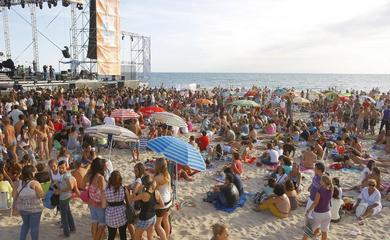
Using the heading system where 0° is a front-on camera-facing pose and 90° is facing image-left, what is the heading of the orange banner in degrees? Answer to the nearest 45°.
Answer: approximately 0°

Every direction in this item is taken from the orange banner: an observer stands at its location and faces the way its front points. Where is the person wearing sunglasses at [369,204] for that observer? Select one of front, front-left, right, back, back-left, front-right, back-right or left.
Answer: front

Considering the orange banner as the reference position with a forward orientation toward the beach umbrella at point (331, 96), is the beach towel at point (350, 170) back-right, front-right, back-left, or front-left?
front-right

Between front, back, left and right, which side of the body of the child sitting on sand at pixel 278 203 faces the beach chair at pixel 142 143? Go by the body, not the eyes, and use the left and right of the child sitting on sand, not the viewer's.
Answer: front

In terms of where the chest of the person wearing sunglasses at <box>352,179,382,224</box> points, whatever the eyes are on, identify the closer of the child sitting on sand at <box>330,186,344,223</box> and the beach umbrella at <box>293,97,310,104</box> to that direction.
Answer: the child sitting on sand

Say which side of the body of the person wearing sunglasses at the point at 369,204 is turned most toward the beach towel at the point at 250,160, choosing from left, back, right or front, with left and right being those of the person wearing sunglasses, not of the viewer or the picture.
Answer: right

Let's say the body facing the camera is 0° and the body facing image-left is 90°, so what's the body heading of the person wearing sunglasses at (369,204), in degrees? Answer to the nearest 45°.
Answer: approximately 45°

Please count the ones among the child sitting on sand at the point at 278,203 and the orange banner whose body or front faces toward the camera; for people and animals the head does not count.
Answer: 1

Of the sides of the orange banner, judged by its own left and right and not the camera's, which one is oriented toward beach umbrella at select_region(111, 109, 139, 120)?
front

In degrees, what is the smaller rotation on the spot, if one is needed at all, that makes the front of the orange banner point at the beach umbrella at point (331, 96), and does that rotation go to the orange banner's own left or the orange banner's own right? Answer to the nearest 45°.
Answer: approximately 45° to the orange banner's own left

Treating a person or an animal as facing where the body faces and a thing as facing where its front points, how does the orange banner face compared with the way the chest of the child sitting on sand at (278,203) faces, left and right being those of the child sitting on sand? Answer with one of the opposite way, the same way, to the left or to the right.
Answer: the opposite way

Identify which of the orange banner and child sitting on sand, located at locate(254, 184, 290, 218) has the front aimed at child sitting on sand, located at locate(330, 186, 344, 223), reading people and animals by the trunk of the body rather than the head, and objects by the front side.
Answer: the orange banner

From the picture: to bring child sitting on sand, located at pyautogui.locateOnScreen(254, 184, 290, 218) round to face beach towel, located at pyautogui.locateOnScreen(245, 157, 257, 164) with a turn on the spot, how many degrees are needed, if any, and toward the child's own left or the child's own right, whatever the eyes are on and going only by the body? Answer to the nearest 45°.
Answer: approximately 45° to the child's own right

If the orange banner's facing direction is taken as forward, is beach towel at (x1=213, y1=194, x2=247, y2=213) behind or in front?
in front

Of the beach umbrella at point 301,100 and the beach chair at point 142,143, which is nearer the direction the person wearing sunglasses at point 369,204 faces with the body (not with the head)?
the beach chair

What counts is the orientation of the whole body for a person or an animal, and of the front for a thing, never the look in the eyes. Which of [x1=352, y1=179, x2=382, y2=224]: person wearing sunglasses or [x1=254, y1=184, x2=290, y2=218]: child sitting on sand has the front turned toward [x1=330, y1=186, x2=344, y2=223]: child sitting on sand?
the person wearing sunglasses
